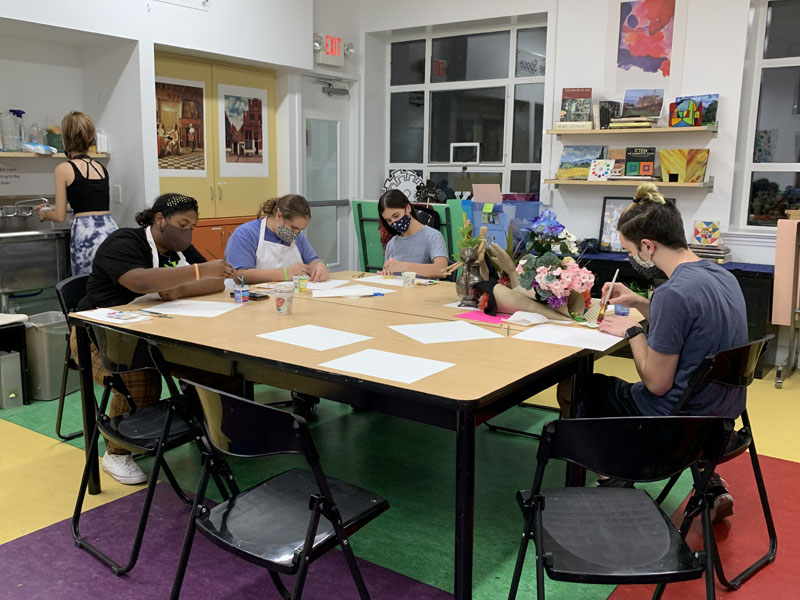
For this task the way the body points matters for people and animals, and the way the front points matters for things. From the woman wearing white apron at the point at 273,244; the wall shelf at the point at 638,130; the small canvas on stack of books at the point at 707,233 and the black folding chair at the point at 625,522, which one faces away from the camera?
the black folding chair

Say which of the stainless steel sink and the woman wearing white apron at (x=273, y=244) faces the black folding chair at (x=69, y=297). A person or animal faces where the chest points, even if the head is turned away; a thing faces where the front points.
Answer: the stainless steel sink

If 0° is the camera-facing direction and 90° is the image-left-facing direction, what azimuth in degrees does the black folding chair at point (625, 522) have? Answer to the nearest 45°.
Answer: approximately 180°

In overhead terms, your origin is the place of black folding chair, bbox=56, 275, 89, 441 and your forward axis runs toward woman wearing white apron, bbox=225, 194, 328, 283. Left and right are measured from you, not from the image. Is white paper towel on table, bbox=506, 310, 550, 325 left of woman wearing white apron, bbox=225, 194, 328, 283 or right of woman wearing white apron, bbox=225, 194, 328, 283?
right

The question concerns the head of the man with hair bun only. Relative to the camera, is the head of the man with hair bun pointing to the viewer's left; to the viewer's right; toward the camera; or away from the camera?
to the viewer's left

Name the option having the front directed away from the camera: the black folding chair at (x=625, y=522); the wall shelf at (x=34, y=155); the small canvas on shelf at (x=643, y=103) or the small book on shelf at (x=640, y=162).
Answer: the black folding chair

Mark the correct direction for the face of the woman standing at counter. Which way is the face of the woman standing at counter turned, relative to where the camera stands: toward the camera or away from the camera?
away from the camera

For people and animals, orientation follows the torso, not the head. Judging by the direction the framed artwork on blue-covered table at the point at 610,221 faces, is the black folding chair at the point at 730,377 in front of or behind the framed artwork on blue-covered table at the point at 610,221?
in front
